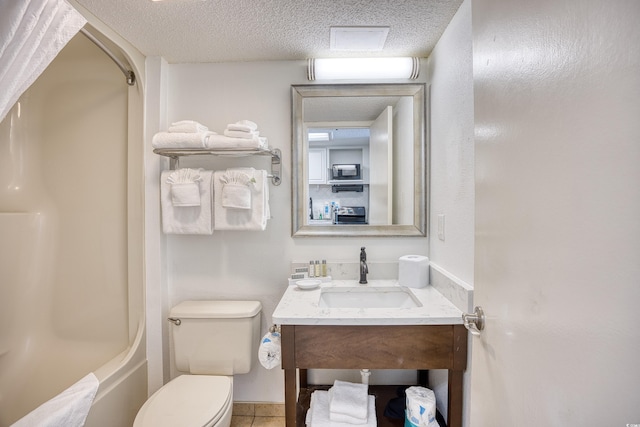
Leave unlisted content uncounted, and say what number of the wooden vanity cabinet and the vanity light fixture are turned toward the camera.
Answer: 2

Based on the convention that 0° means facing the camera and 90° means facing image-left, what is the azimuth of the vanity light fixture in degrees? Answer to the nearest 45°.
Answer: approximately 0°

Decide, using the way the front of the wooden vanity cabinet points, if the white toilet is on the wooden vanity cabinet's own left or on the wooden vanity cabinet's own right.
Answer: on the wooden vanity cabinet's own right
